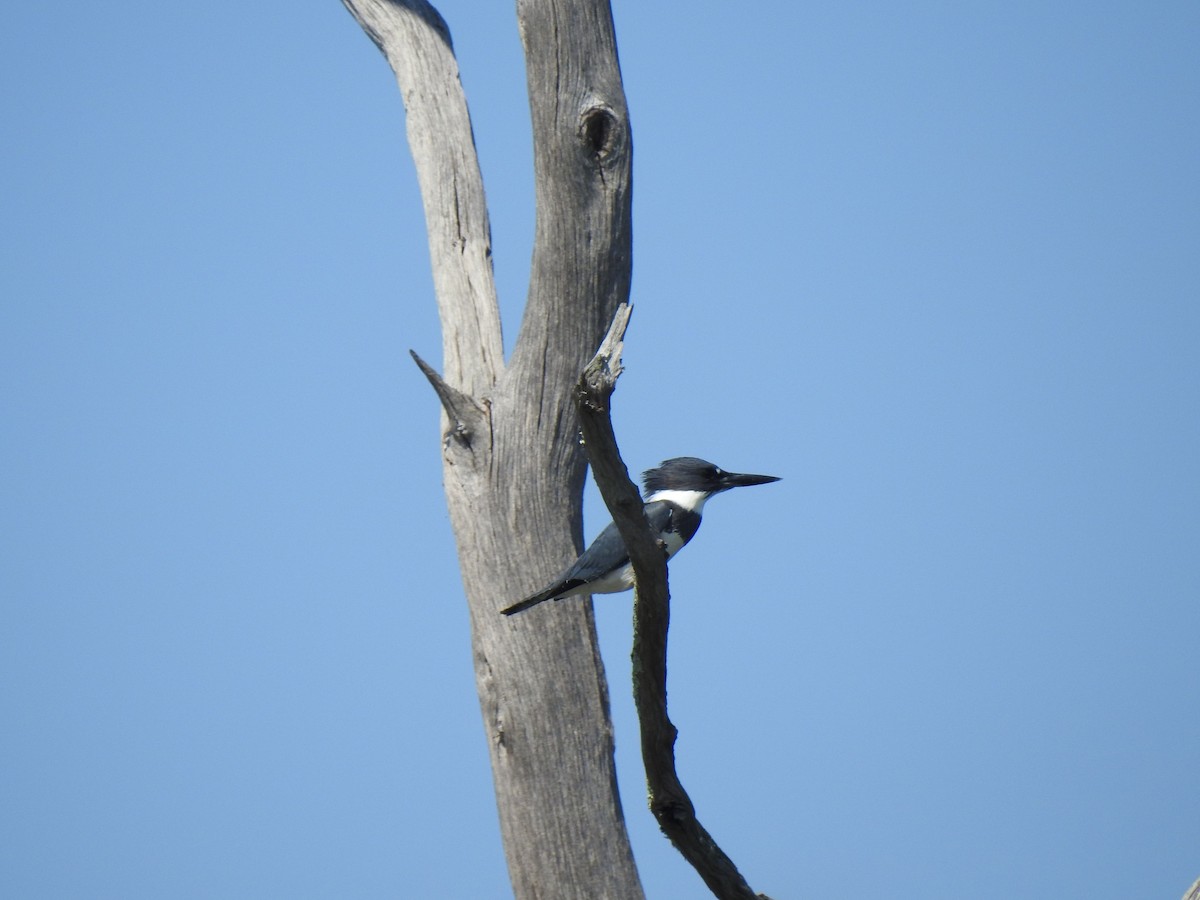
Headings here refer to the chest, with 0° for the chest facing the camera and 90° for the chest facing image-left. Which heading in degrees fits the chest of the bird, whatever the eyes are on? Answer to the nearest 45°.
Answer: approximately 270°
